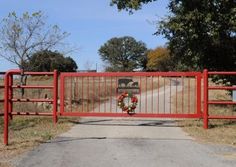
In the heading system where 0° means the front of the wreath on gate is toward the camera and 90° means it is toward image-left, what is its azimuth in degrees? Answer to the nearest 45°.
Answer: approximately 0°
